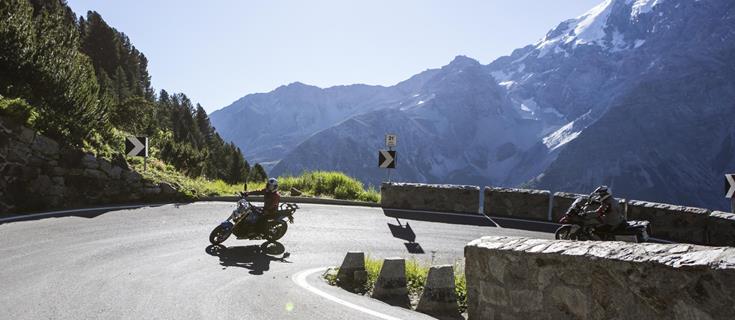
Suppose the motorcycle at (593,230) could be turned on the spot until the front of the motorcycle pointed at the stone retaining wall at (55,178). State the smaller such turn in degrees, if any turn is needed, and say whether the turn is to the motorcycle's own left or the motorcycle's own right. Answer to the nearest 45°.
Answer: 0° — it already faces it

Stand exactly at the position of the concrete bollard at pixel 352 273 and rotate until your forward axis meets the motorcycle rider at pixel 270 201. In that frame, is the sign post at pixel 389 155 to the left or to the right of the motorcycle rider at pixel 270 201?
right

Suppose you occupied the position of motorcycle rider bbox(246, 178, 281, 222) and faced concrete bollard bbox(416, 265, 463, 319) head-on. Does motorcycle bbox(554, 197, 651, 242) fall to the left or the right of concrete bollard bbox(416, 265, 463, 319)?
left

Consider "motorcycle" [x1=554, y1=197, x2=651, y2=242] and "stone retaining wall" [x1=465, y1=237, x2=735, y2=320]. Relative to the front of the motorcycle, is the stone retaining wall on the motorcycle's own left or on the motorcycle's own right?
on the motorcycle's own left

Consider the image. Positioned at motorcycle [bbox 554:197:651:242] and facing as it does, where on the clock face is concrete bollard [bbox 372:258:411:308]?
The concrete bollard is roughly at 10 o'clock from the motorcycle.

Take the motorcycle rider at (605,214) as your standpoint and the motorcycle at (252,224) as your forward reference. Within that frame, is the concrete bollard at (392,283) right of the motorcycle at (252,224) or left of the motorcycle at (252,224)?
left

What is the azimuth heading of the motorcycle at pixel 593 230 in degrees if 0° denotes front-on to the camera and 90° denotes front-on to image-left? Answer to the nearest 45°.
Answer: approximately 90°

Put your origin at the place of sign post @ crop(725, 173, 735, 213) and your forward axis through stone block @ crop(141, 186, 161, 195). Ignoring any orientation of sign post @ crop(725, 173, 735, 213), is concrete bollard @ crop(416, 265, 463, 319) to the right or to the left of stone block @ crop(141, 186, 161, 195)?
left

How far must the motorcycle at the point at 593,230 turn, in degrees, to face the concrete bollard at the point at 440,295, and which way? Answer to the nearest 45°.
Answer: approximately 90° to its left

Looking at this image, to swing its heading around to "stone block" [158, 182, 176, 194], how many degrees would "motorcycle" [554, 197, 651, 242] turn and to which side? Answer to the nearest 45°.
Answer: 0° — it already faces it
